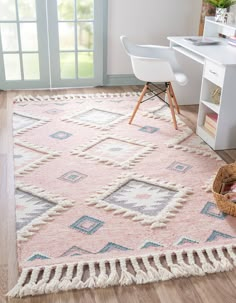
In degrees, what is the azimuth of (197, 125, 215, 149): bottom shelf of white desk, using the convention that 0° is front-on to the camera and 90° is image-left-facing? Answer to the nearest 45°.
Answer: approximately 45°

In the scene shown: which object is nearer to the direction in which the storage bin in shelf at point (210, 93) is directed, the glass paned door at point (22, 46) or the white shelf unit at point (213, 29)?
the glass paned door

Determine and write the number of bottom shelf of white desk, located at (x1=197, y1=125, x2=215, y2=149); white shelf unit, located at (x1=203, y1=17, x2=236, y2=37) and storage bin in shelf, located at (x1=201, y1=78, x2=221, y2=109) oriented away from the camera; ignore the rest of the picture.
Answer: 0

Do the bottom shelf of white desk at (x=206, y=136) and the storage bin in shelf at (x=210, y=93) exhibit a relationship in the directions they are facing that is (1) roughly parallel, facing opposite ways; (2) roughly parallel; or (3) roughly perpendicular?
roughly parallel

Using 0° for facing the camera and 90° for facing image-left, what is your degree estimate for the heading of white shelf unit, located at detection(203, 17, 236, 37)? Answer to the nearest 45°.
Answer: approximately 45°

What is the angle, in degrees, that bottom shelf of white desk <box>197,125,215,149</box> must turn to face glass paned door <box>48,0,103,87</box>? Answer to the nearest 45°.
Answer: approximately 90° to its right

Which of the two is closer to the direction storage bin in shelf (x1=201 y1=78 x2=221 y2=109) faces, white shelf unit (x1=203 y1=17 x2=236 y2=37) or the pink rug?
the pink rug

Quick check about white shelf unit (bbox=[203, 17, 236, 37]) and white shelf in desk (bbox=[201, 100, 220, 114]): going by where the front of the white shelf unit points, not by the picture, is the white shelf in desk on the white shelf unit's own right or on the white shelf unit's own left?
on the white shelf unit's own left

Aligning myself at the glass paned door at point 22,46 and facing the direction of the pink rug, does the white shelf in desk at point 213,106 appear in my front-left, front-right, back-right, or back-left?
front-left

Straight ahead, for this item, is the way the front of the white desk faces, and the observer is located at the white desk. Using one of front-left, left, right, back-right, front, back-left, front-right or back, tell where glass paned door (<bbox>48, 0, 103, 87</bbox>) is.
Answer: right

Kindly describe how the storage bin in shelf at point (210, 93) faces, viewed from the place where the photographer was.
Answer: facing the viewer and to the left of the viewer

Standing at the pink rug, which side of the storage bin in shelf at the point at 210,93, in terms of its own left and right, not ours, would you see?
front
